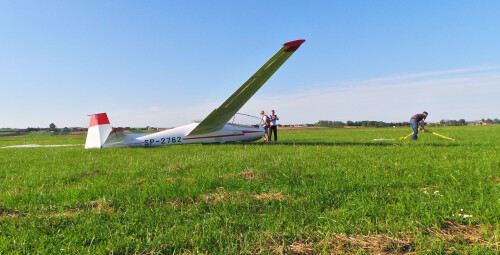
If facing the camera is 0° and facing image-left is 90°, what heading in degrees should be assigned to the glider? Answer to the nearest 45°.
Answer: approximately 270°
